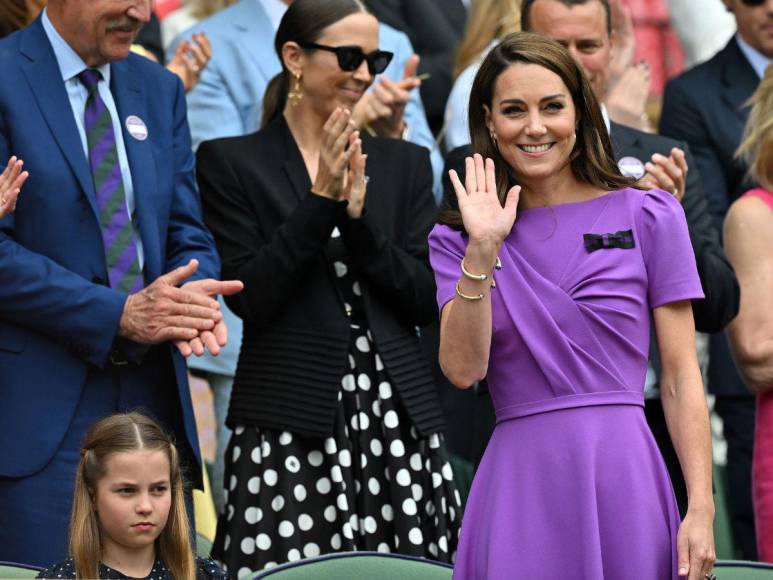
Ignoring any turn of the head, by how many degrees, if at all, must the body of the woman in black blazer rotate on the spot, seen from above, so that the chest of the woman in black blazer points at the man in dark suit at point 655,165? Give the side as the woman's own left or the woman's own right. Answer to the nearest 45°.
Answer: approximately 45° to the woman's own left

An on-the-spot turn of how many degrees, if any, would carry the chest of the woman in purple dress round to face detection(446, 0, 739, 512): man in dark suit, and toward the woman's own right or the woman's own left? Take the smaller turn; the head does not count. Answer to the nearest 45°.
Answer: approximately 180°

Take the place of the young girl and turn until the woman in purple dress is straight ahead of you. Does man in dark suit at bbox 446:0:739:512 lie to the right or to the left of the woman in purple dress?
left

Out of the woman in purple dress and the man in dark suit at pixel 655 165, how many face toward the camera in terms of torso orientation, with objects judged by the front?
2

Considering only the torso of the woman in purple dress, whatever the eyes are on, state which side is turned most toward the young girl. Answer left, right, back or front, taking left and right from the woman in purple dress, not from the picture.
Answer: right

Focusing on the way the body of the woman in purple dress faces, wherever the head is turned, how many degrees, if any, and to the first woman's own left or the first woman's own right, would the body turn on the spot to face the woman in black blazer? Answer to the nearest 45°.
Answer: approximately 135° to the first woman's own right

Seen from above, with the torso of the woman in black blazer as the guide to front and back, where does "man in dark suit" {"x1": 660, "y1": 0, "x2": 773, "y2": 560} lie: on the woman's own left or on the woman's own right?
on the woman's own left

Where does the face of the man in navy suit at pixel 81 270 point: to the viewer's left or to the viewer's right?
to the viewer's right

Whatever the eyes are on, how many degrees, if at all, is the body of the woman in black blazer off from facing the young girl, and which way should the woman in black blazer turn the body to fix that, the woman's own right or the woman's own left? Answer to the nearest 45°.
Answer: approximately 90° to the woman's own right

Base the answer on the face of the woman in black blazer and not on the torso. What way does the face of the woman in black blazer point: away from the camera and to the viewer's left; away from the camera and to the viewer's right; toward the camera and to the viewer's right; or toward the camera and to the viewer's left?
toward the camera and to the viewer's right
